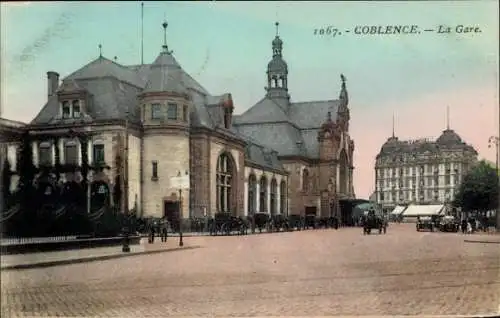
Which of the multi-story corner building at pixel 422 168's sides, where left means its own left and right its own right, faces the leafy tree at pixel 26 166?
front
